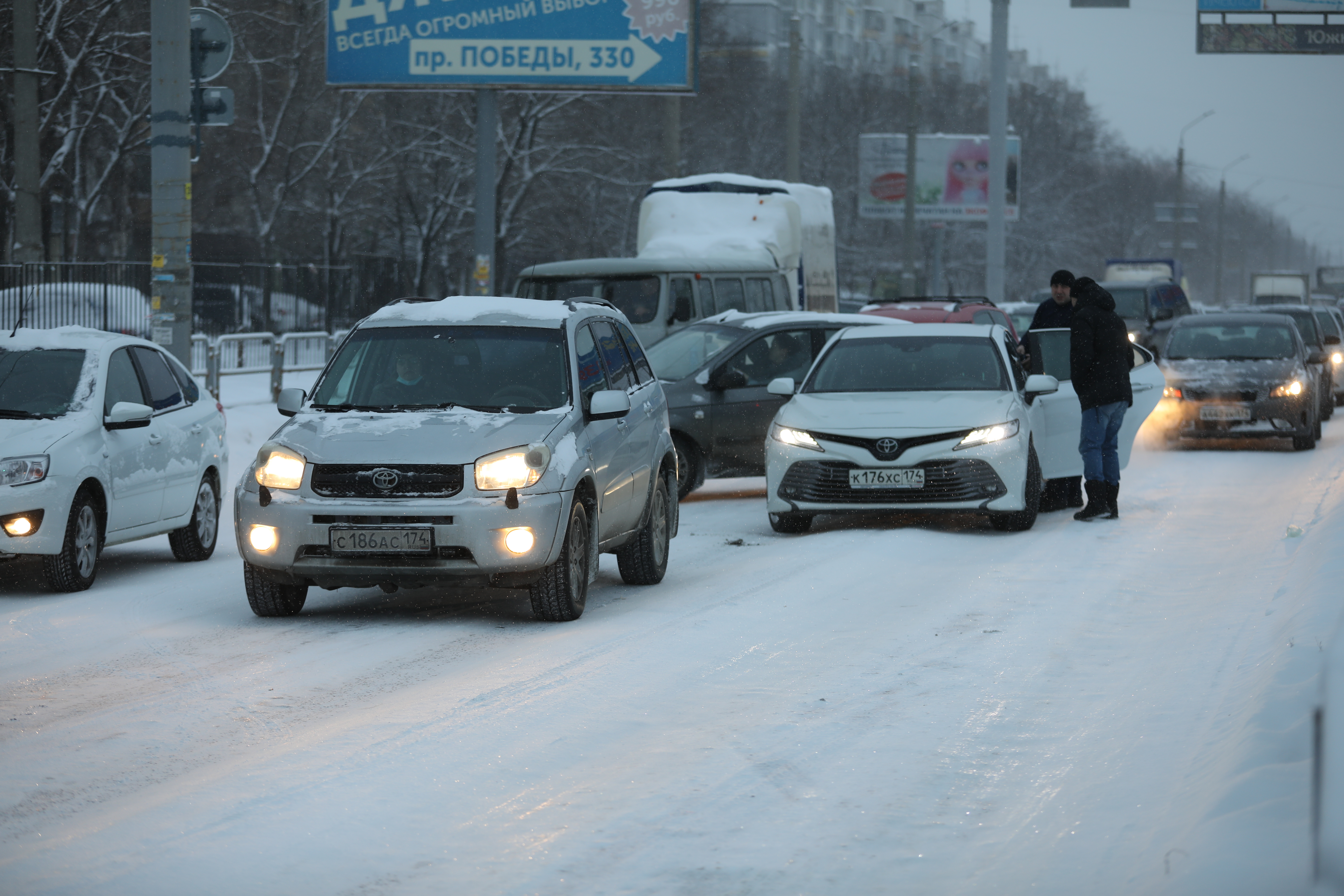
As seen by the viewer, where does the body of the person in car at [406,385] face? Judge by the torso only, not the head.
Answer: toward the camera

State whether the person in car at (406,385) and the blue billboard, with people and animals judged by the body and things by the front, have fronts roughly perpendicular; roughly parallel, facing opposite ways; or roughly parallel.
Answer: roughly parallel

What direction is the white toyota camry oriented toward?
toward the camera

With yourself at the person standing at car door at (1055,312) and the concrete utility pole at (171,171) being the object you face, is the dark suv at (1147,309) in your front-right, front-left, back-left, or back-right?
back-right

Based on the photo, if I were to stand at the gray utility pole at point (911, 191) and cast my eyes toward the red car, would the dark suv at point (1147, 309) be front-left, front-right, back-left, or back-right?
front-left

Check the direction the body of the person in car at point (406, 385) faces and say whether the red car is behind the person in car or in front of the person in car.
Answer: behind

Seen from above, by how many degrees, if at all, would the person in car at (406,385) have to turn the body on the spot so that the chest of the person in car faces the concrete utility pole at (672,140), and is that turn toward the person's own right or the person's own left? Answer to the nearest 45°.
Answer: approximately 180°

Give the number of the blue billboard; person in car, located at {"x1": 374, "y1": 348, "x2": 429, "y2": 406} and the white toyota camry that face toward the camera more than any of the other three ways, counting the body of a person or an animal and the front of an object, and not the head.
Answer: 3

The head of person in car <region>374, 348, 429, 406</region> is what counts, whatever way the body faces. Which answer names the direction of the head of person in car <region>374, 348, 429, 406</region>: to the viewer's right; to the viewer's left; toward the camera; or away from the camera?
toward the camera

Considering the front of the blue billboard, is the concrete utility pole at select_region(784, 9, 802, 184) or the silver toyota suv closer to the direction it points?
the silver toyota suv
